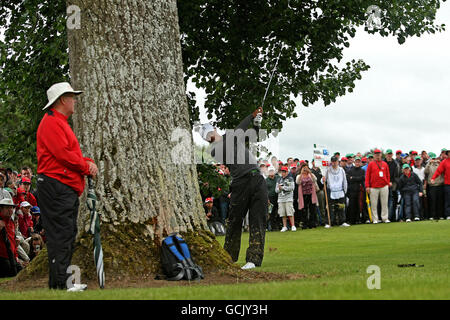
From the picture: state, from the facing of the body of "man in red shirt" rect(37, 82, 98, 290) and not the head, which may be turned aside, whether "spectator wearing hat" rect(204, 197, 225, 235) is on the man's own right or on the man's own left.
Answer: on the man's own left

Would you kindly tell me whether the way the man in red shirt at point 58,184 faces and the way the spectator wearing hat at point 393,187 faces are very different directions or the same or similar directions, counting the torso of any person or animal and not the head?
very different directions

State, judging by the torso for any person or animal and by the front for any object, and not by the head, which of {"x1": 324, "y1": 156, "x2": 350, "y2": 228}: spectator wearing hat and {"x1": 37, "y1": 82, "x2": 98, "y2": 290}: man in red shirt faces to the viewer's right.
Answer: the man in red shirt

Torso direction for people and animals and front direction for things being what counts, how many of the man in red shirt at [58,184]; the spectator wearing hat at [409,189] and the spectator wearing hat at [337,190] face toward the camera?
2

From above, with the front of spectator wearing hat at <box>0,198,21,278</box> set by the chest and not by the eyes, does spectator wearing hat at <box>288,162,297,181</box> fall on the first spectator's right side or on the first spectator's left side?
on the first spectator's left side

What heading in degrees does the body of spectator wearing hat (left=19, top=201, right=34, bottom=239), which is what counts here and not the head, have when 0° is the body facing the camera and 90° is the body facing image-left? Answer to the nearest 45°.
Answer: approximately 315°

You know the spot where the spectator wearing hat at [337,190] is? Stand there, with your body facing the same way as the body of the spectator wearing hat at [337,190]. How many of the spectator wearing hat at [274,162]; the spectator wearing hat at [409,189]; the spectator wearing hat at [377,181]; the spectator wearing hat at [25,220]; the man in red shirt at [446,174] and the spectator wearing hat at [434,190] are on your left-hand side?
4

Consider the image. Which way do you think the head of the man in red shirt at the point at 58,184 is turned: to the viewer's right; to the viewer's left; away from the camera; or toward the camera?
to the viewer's right

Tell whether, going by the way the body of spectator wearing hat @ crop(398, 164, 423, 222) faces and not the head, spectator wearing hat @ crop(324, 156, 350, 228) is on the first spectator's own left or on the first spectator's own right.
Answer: on the first spectator's own right

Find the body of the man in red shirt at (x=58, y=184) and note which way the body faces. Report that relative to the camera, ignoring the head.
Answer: to the viewer's right

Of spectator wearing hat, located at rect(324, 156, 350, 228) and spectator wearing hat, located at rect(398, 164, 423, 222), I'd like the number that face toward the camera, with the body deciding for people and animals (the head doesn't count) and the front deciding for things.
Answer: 2

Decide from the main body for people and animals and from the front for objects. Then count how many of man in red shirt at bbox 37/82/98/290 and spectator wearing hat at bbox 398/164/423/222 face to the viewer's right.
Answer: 1
